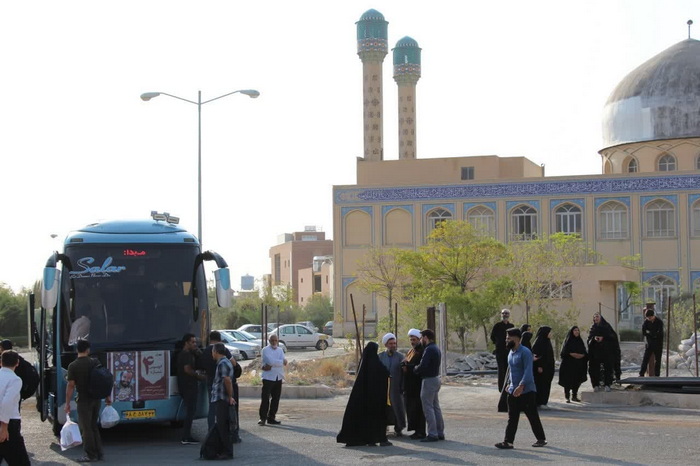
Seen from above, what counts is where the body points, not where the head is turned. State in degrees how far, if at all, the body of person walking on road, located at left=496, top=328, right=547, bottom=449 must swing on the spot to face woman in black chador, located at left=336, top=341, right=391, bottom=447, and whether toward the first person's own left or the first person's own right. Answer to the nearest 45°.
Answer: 0° — they already face them

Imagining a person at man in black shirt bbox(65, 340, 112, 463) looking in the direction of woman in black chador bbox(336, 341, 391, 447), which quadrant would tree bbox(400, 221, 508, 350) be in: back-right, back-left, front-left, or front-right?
front-left

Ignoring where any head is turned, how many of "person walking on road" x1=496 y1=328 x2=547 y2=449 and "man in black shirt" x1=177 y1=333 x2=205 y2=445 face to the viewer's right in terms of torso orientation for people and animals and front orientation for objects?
1

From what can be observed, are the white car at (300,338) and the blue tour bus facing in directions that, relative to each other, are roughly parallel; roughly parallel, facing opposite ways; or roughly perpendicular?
roughly perpendicular

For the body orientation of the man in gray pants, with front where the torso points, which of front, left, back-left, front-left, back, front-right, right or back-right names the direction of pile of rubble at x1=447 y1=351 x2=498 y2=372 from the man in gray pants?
right

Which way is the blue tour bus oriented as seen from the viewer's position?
toward the camera

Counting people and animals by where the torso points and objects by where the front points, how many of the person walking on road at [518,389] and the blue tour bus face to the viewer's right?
0

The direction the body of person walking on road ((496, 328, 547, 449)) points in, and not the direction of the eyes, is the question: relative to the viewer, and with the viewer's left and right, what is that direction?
facing to the left of the viewer

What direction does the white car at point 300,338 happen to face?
to the viewer's right

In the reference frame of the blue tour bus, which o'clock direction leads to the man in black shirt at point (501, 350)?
The man in black shirt is roughly at 8 o'clock from the blue tour bus.

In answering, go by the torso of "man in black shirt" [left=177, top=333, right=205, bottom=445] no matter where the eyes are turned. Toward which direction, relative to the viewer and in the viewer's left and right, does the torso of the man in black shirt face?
facing to the right of the viewer

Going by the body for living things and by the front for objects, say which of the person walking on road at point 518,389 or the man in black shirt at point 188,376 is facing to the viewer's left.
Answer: the person walking on road

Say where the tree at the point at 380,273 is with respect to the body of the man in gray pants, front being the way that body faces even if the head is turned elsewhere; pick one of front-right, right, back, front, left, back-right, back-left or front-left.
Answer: right
